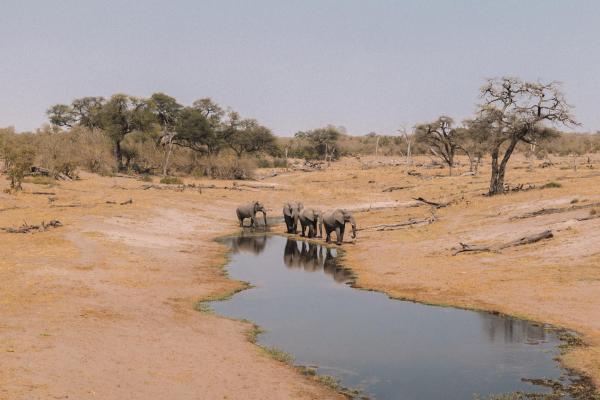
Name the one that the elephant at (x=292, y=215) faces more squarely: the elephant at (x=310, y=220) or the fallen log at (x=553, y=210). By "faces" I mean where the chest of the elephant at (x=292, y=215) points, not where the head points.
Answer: the elephant

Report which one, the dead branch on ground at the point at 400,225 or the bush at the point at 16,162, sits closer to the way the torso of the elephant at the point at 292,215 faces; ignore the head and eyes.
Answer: the dead branch on ground

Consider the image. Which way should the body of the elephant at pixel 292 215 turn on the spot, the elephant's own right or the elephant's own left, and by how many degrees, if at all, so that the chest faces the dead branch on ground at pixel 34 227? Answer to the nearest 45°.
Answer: approximately 45° to the elephant's own right

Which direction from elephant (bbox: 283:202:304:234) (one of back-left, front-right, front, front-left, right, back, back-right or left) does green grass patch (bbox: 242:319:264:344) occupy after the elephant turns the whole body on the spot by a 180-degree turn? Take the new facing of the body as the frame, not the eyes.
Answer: back

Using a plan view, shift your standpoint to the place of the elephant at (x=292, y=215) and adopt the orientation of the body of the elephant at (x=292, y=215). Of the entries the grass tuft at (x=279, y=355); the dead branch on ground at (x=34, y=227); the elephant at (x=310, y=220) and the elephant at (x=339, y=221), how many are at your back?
0

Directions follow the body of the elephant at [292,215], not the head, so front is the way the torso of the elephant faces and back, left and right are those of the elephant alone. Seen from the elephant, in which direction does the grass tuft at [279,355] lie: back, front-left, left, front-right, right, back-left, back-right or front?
front

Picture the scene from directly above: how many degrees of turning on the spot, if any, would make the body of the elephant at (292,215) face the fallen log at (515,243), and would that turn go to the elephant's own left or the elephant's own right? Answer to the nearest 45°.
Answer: approximately 45° to the elephant's own left

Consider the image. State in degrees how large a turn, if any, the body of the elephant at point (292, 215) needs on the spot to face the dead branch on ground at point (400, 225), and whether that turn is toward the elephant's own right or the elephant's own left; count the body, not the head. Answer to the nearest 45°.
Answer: approximately 90° to the elephant's own left

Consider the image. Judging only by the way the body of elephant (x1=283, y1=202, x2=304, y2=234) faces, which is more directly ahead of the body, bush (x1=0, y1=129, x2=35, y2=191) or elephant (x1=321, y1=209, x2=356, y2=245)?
the elephant

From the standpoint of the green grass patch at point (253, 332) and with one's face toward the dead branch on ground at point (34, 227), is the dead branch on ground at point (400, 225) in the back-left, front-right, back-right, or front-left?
front-right

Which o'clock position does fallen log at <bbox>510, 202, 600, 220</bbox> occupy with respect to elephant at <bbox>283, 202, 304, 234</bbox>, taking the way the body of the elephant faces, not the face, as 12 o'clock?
The fallen log is roughly at 10 o'clock from the elephant.

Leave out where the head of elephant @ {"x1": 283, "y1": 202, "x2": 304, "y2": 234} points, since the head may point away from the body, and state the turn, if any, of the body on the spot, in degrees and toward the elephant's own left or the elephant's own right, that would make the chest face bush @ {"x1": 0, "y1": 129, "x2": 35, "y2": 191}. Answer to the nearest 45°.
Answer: approximately 90° to the elephant's own right

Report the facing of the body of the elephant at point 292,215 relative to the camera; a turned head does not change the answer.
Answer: toward the camera

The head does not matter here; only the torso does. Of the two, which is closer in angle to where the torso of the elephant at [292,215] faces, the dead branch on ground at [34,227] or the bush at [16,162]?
the dead branch on ground
